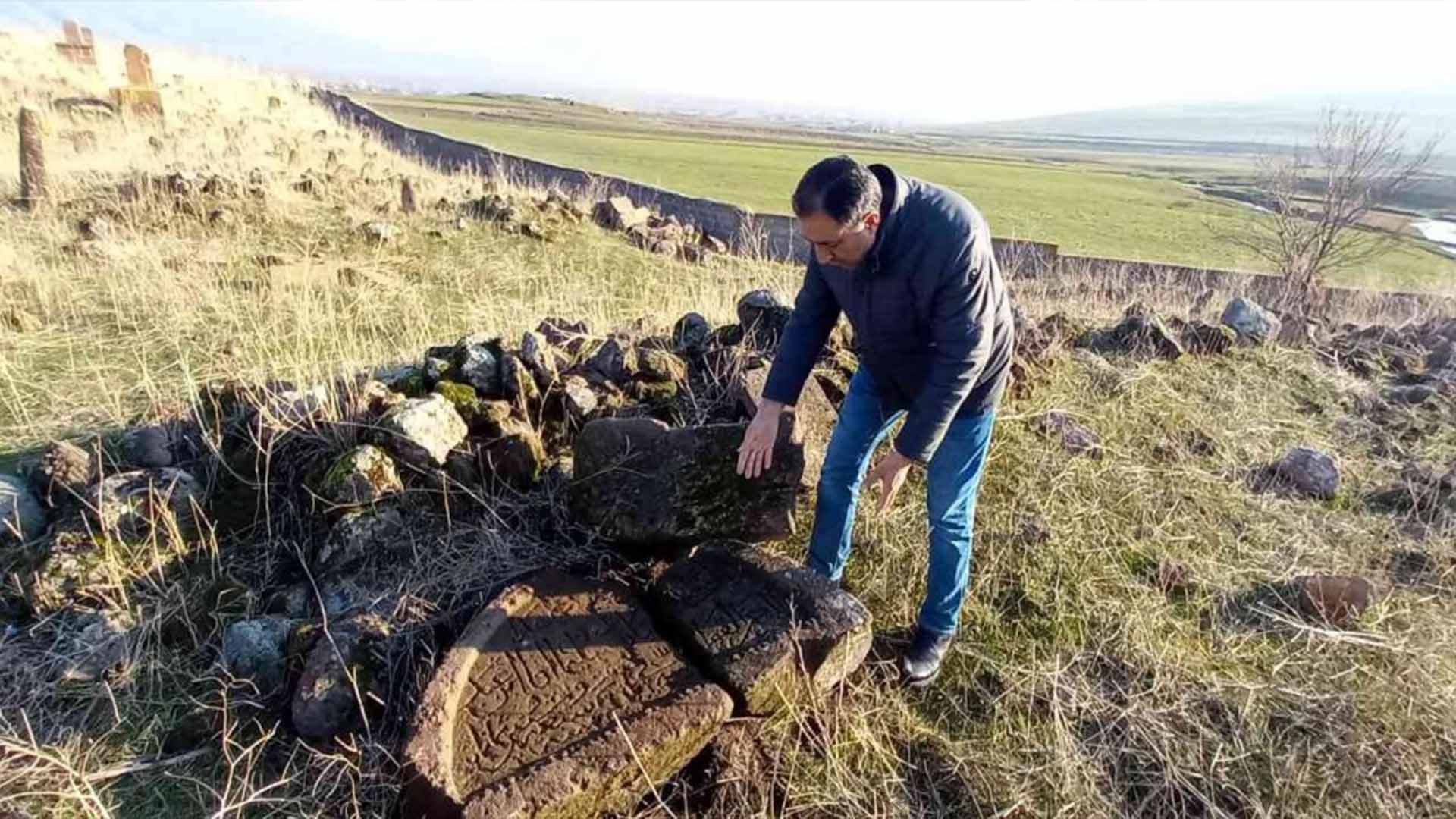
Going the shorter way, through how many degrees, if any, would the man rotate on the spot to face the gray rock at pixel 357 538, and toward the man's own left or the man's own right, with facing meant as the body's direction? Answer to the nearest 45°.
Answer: approximately 45° to the man's own right

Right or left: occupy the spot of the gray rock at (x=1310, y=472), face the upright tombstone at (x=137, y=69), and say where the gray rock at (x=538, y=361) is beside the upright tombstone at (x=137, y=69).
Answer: left

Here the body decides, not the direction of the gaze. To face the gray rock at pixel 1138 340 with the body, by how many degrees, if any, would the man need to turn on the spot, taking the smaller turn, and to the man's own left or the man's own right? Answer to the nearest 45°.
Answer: approximately 180°

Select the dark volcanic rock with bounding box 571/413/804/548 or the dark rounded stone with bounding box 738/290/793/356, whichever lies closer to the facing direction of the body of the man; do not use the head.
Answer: the dark volcanic rock

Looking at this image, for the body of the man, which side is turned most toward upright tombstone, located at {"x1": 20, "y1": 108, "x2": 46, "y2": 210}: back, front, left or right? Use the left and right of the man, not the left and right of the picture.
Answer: right

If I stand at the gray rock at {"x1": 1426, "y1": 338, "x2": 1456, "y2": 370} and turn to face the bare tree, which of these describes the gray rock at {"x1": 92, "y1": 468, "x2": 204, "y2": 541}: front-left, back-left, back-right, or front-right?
back-left

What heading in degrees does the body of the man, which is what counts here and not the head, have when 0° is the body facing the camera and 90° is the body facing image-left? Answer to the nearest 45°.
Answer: approximately 45°

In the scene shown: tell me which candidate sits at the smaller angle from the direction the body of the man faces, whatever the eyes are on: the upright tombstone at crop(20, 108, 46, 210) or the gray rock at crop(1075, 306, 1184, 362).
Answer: the upright tombstone

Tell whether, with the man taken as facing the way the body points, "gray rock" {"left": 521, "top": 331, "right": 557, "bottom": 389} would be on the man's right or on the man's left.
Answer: on the man's right

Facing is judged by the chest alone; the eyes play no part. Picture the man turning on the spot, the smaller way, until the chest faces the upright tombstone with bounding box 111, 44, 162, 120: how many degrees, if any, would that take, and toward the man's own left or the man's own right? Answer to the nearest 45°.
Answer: approximately 90° to the man's own right

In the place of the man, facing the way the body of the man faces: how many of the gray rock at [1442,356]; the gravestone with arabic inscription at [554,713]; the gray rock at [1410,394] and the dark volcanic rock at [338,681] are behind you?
2

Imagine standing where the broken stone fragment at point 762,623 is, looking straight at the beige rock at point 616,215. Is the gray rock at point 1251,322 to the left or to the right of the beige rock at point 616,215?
right
